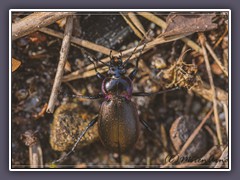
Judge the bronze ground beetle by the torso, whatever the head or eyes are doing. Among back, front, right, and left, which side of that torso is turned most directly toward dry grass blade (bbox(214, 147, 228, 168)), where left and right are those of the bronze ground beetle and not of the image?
right

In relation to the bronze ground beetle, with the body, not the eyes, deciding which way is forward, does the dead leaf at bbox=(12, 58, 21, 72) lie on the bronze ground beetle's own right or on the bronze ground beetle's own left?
on the bronze ground beetle's own left

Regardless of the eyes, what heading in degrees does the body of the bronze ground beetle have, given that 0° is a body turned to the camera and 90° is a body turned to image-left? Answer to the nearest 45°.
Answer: approximately 180°

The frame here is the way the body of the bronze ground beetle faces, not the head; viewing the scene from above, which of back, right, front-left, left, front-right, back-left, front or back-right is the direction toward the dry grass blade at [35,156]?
left

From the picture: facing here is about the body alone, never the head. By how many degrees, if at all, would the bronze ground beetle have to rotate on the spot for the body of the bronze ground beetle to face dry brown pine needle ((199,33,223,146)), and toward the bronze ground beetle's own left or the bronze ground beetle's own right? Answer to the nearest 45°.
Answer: approximately 90° to the bronze ground beetle's own right
